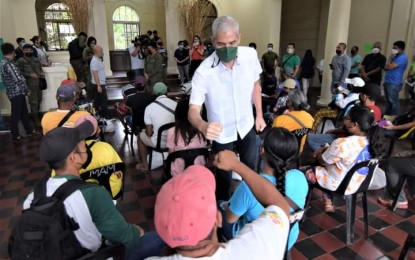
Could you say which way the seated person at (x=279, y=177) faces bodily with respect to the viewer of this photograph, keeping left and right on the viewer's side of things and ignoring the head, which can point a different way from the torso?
facing away from the viewer and to the left of the viewer

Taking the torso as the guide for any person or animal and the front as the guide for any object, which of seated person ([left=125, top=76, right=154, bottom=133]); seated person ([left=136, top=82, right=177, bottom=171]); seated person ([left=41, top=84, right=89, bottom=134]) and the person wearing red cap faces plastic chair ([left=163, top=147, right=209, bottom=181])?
the person wearing red cap

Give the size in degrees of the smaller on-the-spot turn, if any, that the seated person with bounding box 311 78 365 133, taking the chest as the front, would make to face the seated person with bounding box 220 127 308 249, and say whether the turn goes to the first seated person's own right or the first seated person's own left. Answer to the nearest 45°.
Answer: approximately 90° to the first seated person's own left

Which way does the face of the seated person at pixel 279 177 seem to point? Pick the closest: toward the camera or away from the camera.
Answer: away from the camera

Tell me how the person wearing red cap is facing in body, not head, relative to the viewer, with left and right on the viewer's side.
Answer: facing away from the viewer

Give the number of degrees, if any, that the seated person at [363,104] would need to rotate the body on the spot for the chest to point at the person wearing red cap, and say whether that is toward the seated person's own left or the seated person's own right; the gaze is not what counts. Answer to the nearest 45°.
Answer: approximately 90° to the seated person's own left

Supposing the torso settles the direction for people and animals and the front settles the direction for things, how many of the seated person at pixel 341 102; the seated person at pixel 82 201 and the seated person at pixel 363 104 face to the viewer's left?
2

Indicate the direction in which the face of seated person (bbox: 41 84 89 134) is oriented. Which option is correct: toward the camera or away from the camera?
away from the camera

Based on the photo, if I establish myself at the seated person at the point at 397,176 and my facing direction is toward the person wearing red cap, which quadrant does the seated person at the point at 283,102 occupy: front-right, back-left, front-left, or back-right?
back-right

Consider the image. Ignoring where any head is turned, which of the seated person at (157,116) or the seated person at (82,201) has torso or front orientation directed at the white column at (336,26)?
the seated person at (82,201)

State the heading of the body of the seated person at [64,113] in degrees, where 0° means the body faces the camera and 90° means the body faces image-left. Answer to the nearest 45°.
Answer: approximately 180°

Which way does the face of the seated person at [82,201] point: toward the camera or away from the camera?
away from the camera

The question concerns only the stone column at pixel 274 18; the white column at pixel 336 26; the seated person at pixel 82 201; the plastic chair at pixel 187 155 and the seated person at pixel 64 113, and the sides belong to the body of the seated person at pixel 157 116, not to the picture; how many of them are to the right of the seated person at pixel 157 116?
2

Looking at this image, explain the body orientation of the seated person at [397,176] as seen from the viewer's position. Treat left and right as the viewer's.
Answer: facing to the left of the viewer

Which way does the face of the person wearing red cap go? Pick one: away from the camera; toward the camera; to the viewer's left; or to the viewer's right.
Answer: away from the camera

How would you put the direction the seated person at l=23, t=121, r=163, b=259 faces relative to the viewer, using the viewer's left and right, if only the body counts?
facing away from the viewer and to the right of the viewer

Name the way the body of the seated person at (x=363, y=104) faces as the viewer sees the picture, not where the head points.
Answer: to the viewer's left
